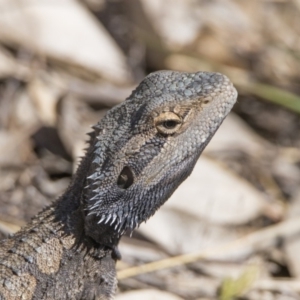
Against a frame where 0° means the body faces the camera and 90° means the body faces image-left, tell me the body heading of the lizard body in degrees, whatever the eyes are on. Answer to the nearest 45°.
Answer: approximately 270°

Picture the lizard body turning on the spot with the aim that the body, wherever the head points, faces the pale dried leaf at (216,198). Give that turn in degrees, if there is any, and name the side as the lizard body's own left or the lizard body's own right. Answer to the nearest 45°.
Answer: approximately 45° to the lizard body's own left
